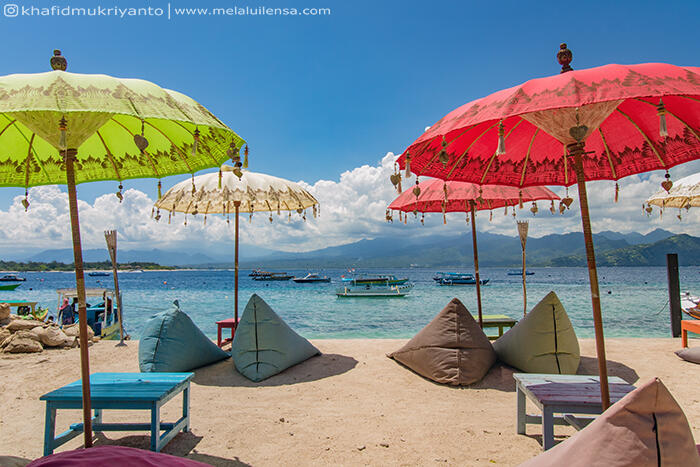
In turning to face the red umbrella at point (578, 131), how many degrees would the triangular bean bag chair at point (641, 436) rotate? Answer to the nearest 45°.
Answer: approximately 45° to its right

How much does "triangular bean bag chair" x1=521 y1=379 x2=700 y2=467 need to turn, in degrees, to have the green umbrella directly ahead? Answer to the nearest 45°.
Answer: approximately 45° to its left

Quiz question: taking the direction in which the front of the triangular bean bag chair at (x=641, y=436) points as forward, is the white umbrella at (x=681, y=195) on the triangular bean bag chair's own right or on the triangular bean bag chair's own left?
on the triangular bean bag chair's own right

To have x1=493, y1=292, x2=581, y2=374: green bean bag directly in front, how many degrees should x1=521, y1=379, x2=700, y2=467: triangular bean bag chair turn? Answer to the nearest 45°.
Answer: approximately 45° to its right

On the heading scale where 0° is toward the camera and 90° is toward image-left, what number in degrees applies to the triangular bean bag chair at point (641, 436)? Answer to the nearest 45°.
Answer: approximately 135°

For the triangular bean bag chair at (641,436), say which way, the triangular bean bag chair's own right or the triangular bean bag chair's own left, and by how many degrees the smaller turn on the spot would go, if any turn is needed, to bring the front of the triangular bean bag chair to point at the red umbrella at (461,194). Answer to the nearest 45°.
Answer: approximately 45° to the triangular bean bag chair's own right
